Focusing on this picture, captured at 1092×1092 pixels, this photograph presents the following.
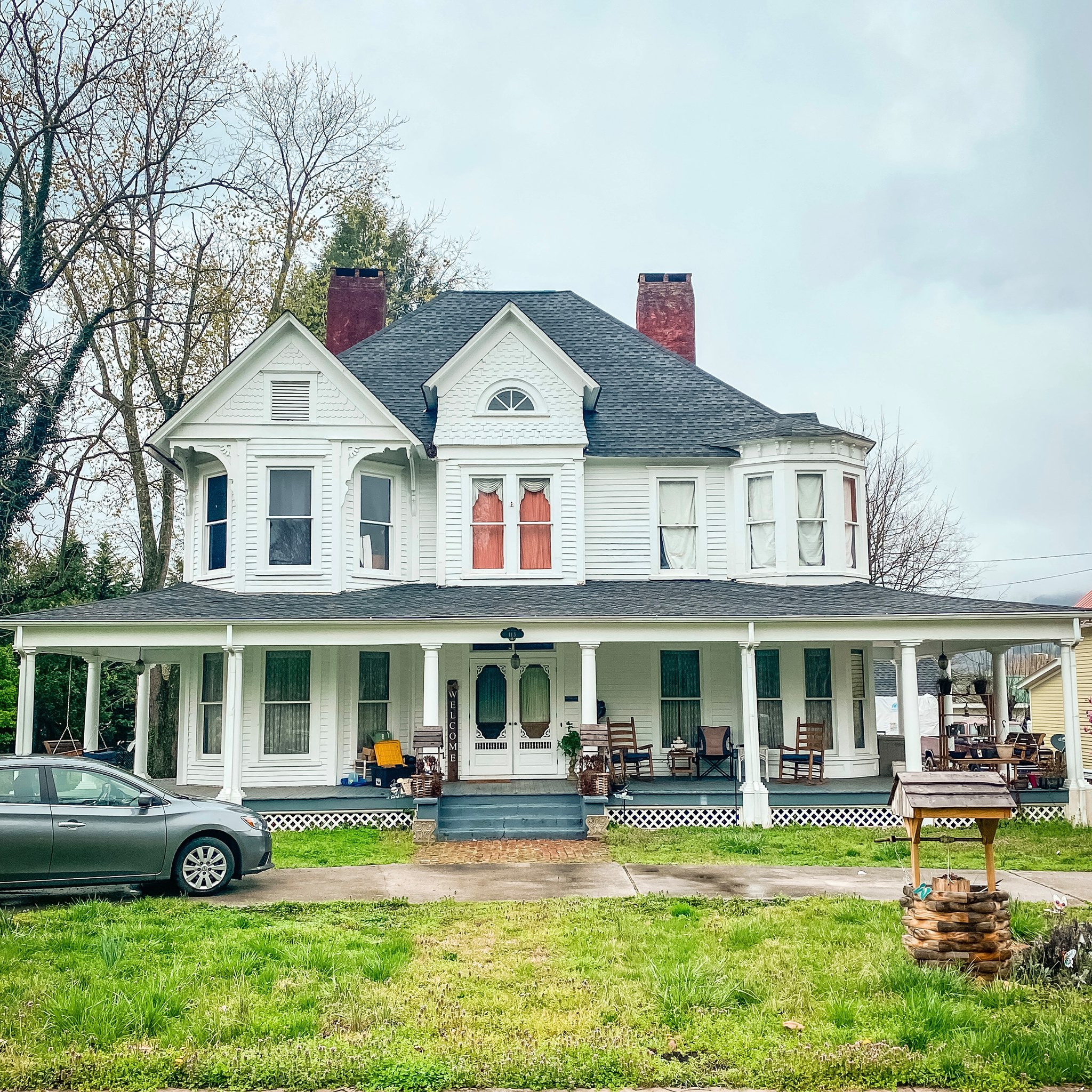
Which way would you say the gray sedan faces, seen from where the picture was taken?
facing to the right of the viewer

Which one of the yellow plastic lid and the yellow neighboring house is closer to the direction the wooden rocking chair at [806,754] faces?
the yellow plastic lid

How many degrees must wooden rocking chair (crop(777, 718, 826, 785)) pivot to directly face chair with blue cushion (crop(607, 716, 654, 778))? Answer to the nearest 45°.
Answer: approximately 45° to its right

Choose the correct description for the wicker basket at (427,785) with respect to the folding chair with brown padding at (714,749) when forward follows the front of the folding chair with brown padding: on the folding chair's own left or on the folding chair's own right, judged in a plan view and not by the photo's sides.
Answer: on the folding chair's own right

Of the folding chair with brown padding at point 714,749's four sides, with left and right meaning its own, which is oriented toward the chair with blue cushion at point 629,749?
right

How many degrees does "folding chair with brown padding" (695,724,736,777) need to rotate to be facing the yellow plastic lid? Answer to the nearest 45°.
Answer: approximately 90° to its right
